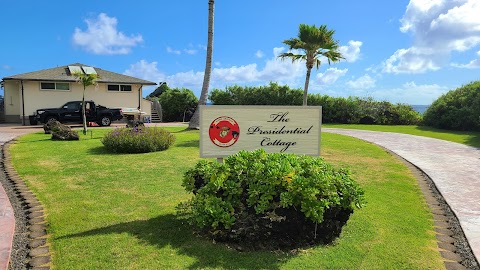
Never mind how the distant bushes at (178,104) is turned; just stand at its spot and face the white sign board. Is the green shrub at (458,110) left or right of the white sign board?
left

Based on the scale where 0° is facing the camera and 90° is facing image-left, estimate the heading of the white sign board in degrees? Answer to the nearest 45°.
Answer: approximately 0°

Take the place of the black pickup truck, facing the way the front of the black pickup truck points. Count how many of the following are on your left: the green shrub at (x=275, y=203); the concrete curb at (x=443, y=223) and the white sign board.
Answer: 3

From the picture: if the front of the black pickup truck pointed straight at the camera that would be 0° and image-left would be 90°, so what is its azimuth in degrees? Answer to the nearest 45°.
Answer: approximately 90°

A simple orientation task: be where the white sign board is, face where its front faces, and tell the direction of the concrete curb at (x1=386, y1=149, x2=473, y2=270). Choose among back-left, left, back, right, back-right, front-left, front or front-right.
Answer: left

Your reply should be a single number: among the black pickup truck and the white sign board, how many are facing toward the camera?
1

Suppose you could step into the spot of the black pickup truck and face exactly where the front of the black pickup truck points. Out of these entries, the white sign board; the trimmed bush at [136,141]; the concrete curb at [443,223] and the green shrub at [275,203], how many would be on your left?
4

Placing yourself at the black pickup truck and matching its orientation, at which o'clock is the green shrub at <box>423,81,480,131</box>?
The green shrub is roughly at 7 o'clock from the black pickup truck.

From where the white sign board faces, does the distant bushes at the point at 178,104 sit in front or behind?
behind

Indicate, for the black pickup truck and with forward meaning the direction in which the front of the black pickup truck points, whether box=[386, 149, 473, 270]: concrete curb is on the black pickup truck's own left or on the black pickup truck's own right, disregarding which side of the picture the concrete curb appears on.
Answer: on the black pickup truck's own left

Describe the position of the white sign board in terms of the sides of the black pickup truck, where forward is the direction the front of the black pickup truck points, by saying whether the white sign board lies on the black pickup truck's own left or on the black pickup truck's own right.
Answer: on the black pickup truck's own left

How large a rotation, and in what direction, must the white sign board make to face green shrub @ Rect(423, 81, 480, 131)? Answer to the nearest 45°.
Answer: approximately 135° to its left
